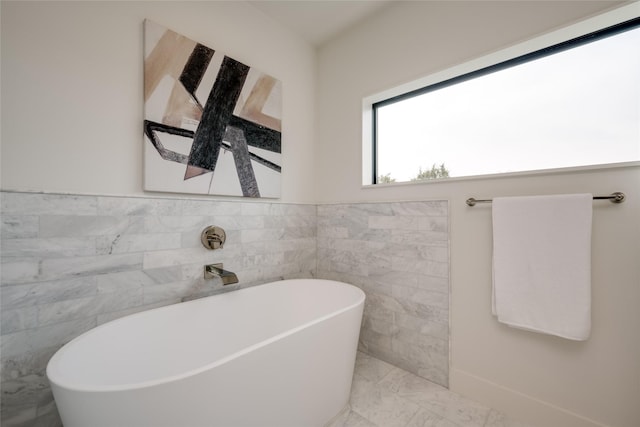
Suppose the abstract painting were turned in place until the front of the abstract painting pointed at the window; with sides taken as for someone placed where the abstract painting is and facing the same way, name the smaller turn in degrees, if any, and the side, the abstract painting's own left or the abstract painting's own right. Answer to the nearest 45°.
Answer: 0° — it already faces it

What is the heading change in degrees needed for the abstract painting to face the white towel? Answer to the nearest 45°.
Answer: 0° — it already faces it

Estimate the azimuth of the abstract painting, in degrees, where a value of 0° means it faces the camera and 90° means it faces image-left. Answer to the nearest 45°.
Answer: approximately 315°
